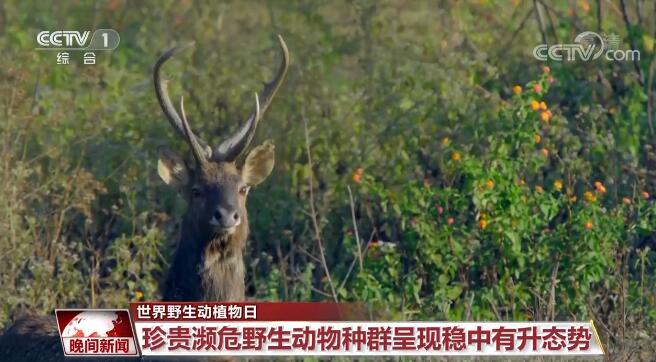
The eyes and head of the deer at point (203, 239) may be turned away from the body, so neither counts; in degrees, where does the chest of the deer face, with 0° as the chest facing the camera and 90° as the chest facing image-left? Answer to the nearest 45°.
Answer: approximately 315°

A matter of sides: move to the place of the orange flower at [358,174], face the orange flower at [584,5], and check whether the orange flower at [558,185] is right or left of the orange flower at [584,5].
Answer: right

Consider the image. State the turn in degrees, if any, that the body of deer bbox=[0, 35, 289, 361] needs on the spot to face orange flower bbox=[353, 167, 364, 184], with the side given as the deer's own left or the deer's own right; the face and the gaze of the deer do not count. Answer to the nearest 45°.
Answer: approximately 90° to the deer's own left

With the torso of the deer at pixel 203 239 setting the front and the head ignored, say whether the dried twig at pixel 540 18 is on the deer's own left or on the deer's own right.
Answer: on the deer's own left
